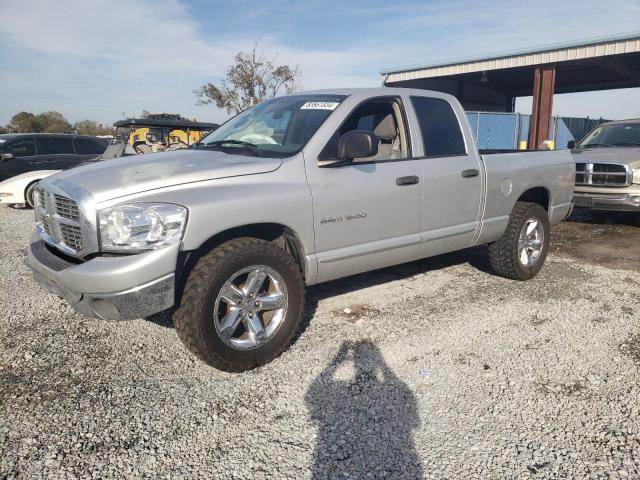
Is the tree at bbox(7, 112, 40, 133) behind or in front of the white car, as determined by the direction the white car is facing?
behind

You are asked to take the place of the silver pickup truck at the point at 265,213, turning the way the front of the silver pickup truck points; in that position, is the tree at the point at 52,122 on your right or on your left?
on your right

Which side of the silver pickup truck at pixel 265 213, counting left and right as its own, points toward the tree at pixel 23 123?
right

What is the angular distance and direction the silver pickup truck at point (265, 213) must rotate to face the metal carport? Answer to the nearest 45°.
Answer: approximately 180°

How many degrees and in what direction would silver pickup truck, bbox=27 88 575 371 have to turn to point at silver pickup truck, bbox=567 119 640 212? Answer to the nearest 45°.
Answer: approximately 180°

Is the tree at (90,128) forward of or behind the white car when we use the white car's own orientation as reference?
behind

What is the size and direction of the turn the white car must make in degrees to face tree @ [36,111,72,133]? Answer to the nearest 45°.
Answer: approximately 135° to its right

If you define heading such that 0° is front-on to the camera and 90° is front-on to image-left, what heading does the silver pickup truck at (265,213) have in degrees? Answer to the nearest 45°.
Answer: approximately 45°
